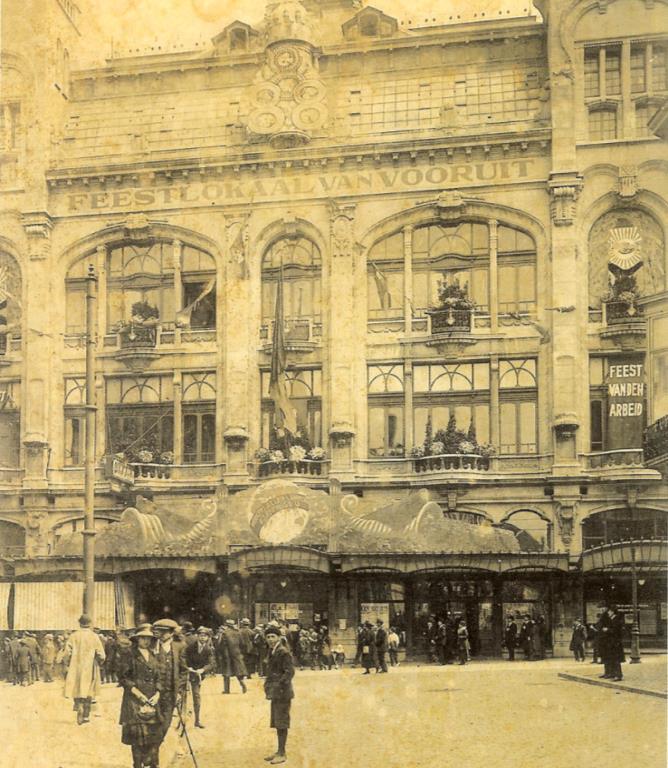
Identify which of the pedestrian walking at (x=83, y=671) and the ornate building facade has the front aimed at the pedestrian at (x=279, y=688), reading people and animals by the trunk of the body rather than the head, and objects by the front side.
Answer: the ornate building facade

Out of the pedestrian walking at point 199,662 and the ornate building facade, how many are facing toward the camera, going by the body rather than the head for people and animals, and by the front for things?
2

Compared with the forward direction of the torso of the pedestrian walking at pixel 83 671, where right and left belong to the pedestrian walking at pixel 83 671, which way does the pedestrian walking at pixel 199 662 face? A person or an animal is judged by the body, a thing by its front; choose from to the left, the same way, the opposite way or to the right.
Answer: the opposite way

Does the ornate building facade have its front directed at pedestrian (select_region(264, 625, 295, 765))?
yes

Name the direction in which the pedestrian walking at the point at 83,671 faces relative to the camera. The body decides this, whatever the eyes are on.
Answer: away from the camera

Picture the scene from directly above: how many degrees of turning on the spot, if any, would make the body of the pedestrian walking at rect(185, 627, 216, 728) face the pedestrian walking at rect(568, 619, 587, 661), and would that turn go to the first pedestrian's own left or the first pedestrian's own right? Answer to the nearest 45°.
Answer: approximately 135° to the first pedestrian's own left
